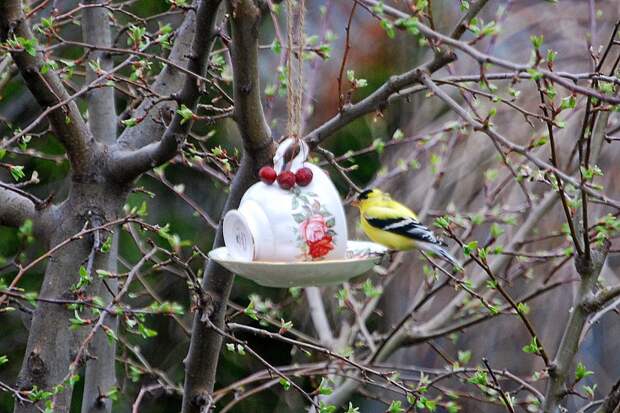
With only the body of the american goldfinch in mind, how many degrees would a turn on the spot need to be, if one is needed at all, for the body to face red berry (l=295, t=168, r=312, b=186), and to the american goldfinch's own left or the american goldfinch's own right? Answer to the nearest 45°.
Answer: approximately 45° to the american goldfinch's own left

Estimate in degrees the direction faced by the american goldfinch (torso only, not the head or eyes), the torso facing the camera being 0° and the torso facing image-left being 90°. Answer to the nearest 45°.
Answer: approximately 90°

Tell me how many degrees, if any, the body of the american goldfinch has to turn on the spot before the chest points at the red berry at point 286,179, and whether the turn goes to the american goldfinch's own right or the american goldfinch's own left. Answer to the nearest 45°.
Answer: approximately 45° to the american goldfinch's own left
